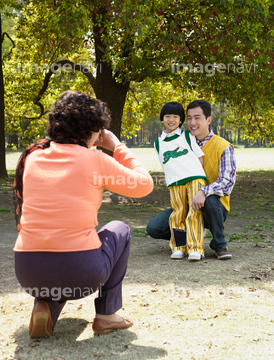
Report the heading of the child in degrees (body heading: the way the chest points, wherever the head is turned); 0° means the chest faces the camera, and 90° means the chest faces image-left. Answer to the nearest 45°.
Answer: approximately 0°
